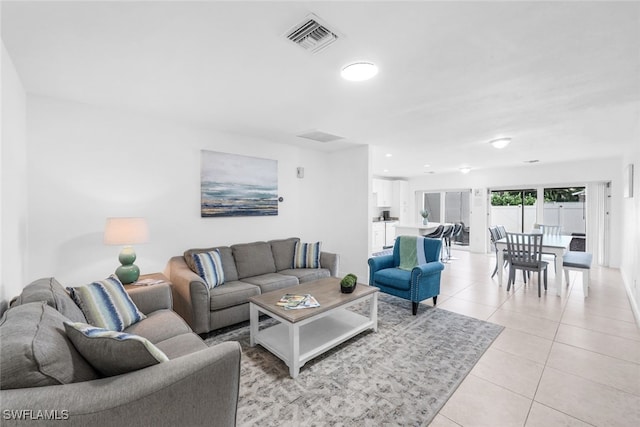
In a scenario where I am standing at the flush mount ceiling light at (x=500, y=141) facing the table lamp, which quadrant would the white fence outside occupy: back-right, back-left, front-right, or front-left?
back-right

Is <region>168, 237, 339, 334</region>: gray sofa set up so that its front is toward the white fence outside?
no

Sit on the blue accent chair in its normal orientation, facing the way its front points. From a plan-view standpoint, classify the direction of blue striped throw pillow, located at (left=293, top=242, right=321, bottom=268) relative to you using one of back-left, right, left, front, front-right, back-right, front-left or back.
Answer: front-right

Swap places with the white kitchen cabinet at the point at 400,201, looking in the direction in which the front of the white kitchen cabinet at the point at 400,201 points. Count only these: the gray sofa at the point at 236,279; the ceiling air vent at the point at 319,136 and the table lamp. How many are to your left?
0

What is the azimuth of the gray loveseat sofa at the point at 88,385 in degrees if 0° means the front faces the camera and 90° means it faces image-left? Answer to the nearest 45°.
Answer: approximately 270°

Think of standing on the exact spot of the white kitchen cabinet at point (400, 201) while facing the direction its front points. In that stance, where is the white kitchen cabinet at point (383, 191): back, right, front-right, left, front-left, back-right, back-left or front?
right

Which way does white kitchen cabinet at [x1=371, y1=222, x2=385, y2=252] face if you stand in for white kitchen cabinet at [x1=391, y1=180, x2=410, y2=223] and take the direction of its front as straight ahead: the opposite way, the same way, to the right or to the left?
the same way

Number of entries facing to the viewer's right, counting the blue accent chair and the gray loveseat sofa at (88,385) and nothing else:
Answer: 1

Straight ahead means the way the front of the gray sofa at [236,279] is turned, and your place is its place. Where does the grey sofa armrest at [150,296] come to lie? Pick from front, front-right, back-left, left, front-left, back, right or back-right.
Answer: right

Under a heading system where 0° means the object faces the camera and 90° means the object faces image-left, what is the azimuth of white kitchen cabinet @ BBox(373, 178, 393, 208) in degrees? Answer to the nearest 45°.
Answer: approximately 315°

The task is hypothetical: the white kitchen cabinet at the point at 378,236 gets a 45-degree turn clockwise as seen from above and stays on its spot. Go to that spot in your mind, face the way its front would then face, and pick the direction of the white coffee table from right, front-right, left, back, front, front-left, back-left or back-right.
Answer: front

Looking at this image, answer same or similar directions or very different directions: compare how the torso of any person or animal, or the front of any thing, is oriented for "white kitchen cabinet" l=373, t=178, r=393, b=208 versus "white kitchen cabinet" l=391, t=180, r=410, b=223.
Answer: same or similar directions

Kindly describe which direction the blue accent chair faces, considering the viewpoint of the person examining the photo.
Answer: facing the viewer and to the left of the viewer

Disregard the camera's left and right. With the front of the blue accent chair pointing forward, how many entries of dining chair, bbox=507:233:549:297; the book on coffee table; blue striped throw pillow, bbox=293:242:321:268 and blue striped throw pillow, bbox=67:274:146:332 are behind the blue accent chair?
1

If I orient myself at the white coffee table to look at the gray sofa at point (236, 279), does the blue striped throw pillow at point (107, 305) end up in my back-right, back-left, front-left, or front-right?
front-left

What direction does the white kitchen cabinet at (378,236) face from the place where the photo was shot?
facing the viewer and to the right of the viewer

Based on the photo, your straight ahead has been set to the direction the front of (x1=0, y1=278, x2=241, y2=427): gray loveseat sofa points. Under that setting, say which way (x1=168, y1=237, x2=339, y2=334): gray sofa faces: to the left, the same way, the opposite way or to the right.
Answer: to the right

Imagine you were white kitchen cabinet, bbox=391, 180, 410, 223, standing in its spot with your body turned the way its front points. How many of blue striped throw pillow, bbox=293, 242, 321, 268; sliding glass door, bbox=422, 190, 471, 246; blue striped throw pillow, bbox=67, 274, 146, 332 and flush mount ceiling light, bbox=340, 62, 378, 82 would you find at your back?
0

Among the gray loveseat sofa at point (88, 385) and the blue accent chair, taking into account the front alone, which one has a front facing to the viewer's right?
the gray loveseat sofa
